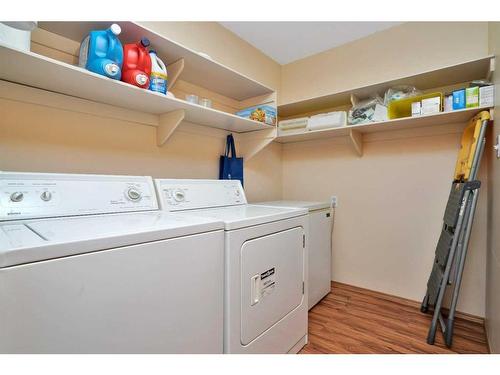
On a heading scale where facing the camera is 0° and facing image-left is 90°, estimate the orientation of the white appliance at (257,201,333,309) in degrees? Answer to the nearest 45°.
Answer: approximately 315°

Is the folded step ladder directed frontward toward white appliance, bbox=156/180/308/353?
yes

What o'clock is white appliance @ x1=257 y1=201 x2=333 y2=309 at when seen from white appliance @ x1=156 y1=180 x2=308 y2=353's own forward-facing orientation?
white appliance @ x1=257 y1=201 x2=333 y2=309 is roughly at 9 o'clock from white appliance @ x1=156 y1=180 x2=308 y2=353.

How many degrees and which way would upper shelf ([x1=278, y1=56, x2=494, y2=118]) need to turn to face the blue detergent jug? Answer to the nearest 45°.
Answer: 0° — it already faces it

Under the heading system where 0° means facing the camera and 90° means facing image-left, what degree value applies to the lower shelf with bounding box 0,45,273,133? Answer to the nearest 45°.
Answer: approximately 315°

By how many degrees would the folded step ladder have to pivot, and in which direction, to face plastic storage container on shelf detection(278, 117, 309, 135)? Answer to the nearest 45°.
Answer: approximately 45° to its right

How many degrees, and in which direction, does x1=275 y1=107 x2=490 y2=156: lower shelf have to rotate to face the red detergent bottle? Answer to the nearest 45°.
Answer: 0° — it already faces it
